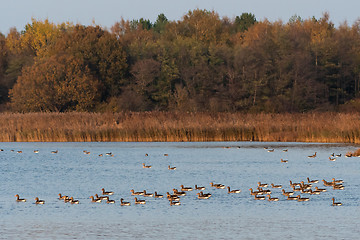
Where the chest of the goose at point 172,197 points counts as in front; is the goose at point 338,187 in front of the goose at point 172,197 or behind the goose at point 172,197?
behind

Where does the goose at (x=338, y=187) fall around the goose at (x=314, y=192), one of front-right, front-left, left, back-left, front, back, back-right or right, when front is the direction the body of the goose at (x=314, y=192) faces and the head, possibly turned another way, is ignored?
back-right

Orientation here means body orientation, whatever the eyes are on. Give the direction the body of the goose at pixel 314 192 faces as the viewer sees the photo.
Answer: to the viewer's left

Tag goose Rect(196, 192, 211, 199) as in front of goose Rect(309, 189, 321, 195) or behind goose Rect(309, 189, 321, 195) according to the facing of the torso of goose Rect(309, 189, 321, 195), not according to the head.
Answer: in front

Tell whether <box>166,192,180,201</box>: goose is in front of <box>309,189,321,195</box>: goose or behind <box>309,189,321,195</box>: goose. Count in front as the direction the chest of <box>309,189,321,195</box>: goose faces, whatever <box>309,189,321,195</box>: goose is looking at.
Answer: in front

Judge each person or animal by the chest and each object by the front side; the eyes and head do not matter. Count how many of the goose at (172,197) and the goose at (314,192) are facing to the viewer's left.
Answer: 2

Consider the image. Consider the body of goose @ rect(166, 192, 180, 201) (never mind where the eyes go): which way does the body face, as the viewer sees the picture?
to the viewer's left

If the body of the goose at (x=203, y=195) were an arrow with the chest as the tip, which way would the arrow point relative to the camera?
to the viewer's left

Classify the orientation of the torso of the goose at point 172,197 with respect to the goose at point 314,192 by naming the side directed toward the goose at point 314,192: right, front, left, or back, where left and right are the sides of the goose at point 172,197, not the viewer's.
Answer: back
